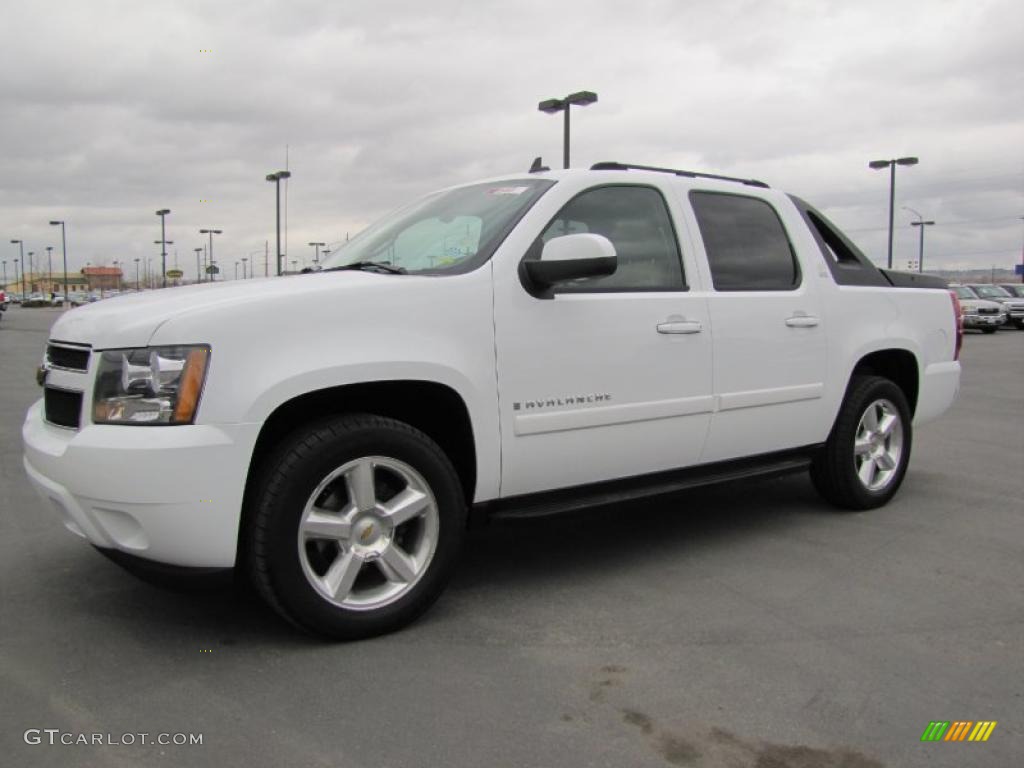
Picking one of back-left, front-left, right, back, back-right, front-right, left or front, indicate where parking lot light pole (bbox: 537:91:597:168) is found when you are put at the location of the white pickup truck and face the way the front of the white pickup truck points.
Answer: back-right

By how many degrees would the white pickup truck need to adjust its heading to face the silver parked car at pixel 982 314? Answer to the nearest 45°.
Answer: approximately 180°

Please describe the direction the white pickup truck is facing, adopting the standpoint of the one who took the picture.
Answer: facing the viewer and to the left of the viewer

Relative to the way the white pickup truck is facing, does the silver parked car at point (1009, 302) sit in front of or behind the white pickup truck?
behind
